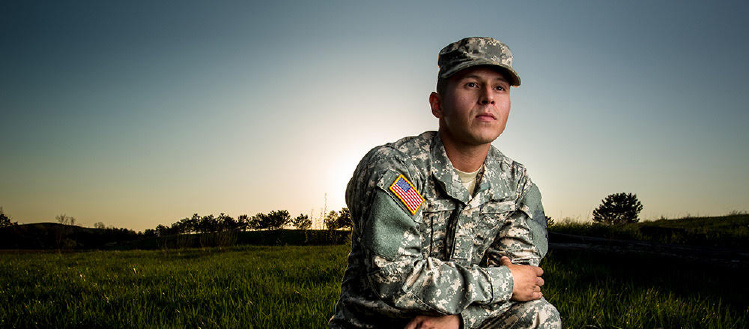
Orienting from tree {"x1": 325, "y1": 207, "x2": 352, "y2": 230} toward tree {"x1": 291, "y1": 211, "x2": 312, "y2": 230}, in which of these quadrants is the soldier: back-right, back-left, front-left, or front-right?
back-left

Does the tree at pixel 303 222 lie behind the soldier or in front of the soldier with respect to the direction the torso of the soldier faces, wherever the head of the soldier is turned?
behind

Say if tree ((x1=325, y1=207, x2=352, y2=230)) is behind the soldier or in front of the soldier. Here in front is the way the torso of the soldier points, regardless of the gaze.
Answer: behind

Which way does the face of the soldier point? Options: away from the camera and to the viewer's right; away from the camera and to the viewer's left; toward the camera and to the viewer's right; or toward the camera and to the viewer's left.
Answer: toward the camera and to the viewer's right
